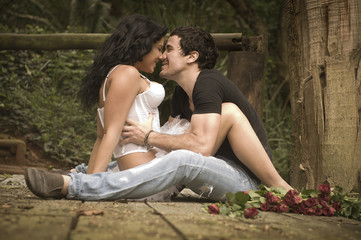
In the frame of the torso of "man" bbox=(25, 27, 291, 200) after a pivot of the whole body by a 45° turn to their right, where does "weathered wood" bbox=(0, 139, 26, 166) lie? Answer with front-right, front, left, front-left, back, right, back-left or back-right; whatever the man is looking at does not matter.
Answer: front

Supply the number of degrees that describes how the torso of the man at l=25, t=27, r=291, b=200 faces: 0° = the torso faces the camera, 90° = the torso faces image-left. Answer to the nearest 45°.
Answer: approximately 90°

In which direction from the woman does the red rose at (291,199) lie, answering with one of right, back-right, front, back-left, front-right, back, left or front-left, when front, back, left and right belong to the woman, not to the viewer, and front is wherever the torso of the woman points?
front-right

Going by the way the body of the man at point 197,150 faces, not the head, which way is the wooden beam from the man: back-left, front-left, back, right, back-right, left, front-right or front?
front-right

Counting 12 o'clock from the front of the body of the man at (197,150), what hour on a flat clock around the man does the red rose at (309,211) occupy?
The red rose is roughly at 7 o'clock from the man.

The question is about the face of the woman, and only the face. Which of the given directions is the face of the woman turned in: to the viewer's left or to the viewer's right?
to the viewer's right

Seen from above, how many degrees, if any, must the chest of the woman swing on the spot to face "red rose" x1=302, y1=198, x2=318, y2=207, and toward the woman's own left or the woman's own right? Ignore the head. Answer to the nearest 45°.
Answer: approximately 45° to the woman's own right

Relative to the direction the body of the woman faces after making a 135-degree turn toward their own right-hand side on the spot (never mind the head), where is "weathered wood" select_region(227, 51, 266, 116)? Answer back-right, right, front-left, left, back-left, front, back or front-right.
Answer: back

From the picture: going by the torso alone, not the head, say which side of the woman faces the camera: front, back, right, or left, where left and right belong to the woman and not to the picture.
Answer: right
